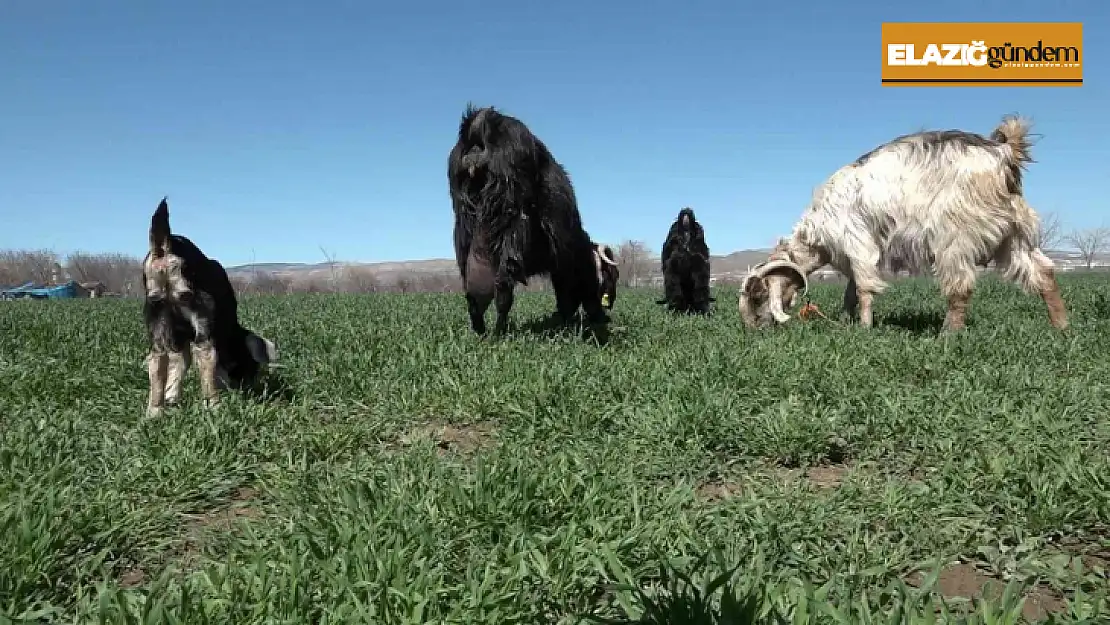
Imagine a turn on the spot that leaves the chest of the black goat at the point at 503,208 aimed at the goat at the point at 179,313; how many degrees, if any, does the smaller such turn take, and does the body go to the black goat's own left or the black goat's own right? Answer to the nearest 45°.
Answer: approximately 180°

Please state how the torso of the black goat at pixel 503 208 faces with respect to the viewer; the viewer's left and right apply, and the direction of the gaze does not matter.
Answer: facing away from the viewer and to the right of the viewer

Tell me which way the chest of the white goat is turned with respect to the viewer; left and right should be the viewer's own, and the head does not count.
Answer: facing to the left of the viewer
